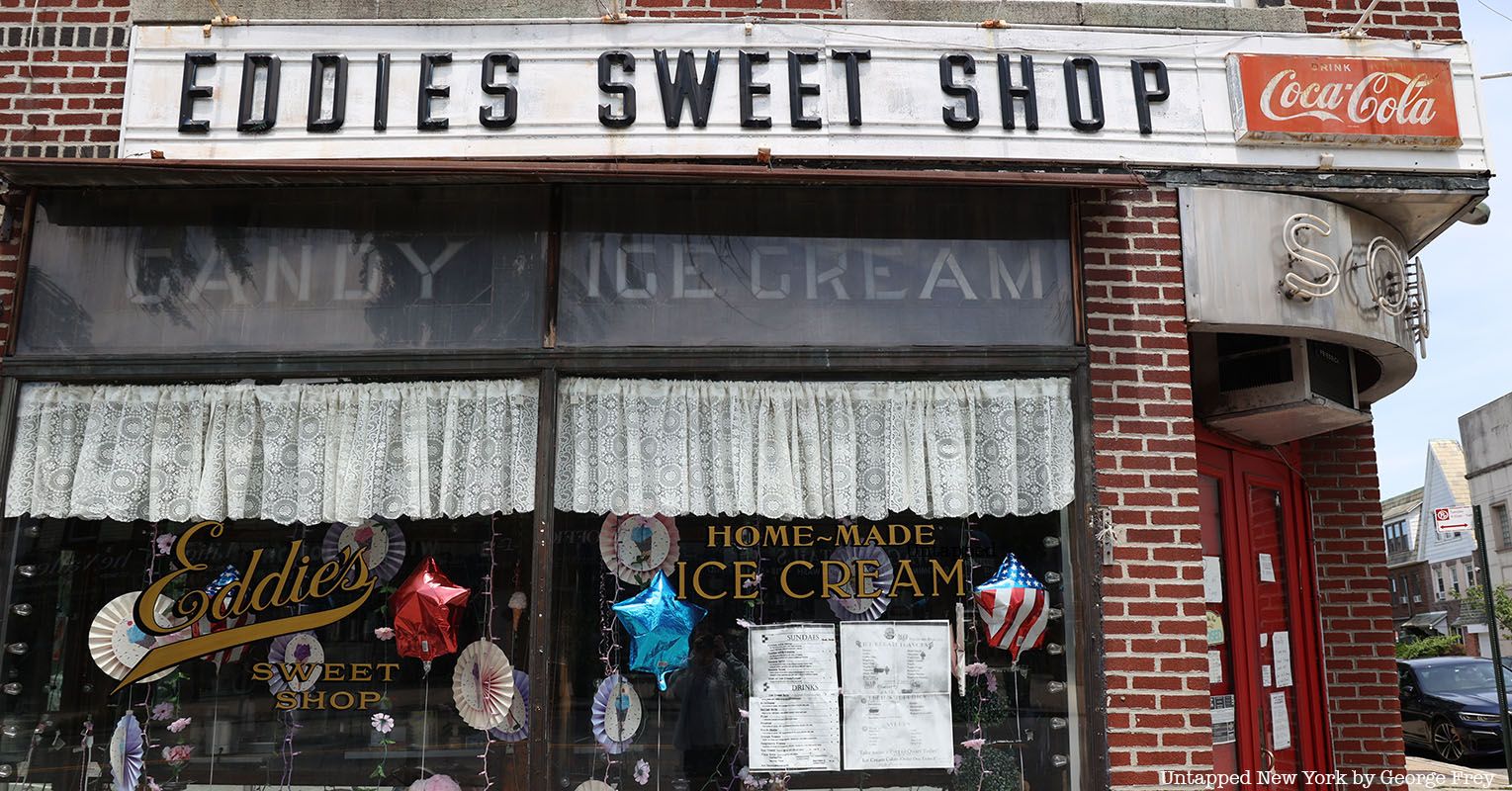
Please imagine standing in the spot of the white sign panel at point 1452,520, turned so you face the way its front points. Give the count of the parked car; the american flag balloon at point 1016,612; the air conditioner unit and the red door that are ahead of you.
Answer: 3

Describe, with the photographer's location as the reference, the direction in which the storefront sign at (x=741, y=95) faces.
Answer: facing the viewer

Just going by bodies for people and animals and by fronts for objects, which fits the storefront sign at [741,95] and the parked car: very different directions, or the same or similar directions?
same or similar directions

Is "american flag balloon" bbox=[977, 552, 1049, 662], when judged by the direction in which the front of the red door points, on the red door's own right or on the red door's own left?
on the red door's own right

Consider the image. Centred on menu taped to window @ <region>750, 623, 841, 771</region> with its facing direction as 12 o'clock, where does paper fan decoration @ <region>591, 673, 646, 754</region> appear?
The paper fan decoration is roughly at 3 o'clock from the menu taped to window.

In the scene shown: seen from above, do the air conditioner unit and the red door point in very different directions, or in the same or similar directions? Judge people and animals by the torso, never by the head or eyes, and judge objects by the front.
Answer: same or similar directions

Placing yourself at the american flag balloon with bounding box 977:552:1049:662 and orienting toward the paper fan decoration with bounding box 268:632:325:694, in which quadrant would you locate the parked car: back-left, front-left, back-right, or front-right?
back-right

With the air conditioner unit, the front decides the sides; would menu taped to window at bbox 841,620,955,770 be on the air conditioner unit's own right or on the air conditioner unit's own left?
on the air conditioner unit's own right

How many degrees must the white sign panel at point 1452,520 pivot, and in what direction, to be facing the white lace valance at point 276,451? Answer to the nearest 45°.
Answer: approximately 45° to its right

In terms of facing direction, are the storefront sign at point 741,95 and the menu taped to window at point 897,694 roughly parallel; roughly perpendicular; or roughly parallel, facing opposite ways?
roughly parallel

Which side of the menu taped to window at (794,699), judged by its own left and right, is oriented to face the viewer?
front

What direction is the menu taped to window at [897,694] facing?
toward the camera

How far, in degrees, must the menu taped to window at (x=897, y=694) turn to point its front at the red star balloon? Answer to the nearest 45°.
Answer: approximately 90° to its right

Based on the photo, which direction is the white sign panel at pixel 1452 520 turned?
toward the camera

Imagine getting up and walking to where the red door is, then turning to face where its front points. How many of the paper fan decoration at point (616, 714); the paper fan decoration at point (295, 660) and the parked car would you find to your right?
2
